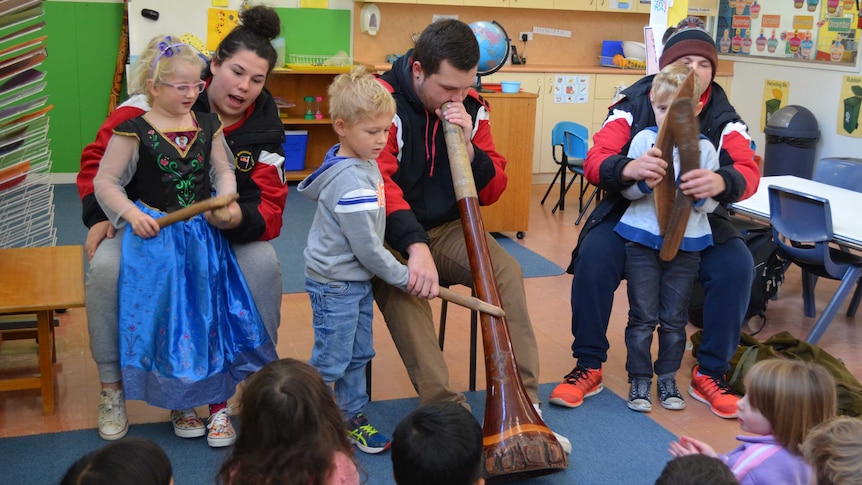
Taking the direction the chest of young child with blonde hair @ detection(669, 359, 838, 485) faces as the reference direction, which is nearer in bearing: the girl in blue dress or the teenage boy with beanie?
the girl in blue dress

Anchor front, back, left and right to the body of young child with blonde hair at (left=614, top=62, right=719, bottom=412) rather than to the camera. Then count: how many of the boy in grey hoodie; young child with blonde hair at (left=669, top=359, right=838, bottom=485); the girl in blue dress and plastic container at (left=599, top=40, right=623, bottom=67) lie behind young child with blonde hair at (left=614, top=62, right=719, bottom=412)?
1

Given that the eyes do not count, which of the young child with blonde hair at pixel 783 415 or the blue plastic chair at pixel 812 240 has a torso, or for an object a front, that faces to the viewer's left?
the young child with blonde hair

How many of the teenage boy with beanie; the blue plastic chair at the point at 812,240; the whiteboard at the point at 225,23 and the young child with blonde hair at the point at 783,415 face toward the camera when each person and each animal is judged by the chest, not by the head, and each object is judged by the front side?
2

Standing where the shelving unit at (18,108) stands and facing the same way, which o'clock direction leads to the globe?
The globe is roughly at 10 o'clock from the shelving unit.

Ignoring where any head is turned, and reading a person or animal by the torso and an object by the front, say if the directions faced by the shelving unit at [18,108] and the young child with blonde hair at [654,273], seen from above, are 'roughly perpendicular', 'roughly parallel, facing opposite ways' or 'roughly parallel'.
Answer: roughly perpendicular

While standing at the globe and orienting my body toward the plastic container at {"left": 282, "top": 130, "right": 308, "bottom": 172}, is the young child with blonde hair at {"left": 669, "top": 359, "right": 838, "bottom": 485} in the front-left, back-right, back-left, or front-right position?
back-left

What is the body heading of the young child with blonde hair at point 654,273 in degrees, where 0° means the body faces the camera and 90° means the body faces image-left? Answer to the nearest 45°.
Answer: approximately 0°

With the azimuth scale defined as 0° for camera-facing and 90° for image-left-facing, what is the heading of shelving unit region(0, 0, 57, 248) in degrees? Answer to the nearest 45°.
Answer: approximately 315°

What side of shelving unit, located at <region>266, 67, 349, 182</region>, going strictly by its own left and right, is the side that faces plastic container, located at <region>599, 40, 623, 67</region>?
left

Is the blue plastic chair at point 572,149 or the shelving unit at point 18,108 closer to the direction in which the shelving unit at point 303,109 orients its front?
the shelving unit

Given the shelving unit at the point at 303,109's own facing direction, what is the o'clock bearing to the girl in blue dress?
The girl in blue dress is roughly at 12 o'clock from the shelving unit.
